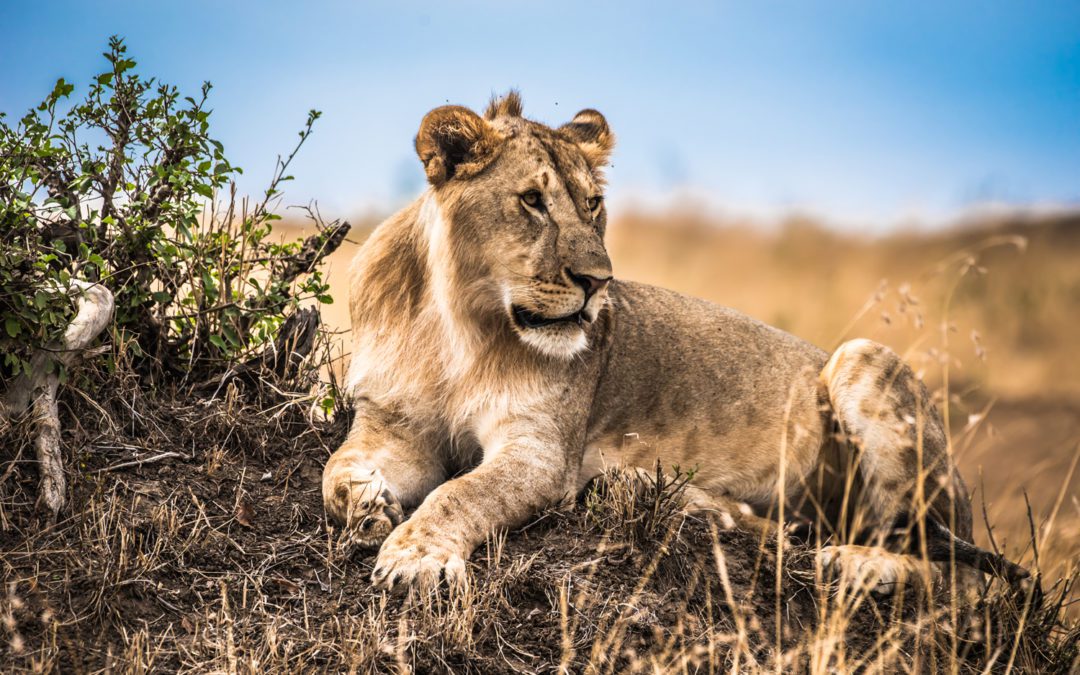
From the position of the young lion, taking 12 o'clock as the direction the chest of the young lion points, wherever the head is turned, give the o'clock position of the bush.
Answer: The bush is roughly at 2 o'clock from the young lion.

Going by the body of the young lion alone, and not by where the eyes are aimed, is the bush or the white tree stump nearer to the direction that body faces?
the white tree stump

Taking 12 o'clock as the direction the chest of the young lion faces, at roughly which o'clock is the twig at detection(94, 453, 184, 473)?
The twig is roughly at 1 o'clock from the young lion.

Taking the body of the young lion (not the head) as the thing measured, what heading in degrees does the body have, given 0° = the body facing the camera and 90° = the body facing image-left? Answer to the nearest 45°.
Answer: approximately 45°

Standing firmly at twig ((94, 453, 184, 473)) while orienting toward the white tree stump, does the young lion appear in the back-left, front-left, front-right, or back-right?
back-left

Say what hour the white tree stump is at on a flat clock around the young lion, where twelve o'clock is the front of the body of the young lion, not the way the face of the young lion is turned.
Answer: The white tree stump is roughly at 1 o'clock from the young lion.
